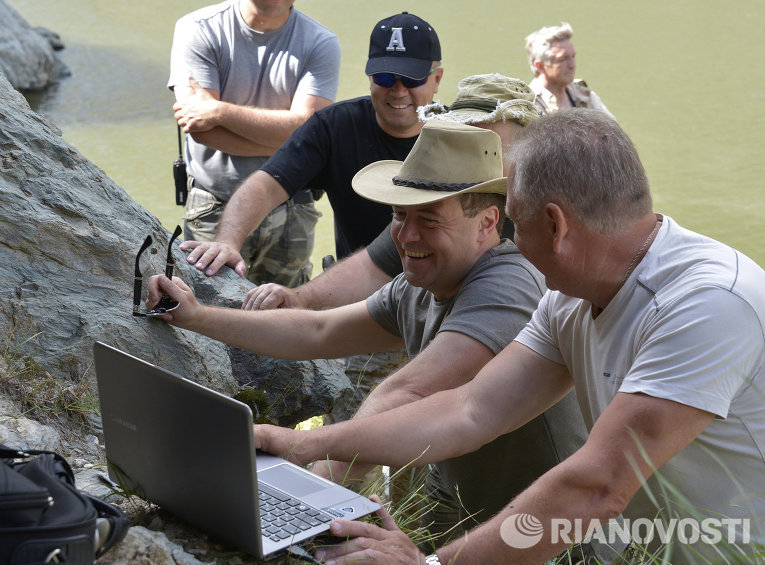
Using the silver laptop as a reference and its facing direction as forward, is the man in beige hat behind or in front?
in front

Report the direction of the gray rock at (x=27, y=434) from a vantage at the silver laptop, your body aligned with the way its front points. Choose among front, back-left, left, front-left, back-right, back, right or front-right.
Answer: left

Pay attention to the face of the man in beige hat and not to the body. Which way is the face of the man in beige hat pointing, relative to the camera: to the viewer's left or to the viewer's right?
to the viewer's left

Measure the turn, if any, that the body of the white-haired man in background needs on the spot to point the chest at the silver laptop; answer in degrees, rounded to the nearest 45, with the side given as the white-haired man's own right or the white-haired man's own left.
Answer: approximately 45° to the white-haired man's own right

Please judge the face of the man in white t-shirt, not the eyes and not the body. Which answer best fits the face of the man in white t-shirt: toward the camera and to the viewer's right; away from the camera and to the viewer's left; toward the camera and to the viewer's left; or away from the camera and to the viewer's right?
away from the camera and to the viewer's left

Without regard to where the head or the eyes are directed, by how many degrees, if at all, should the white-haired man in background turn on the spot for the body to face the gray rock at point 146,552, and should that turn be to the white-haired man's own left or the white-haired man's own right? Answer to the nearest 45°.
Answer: approximately 45° to the white-haired man's own right

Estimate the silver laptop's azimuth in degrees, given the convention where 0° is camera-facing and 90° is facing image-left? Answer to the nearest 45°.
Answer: approximately 225°

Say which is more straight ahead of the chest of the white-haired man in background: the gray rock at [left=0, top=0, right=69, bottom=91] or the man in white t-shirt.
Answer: the man in white t-shirt

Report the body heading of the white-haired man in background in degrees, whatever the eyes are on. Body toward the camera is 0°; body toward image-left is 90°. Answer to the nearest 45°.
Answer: approximately 315°

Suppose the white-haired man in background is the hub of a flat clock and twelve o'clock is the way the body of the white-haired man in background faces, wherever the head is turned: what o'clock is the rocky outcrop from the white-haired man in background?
The rocky outcrop is roughly at 2 o'clock from the white-haired man in background.

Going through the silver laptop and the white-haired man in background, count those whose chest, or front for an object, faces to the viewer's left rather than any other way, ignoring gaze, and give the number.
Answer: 0
